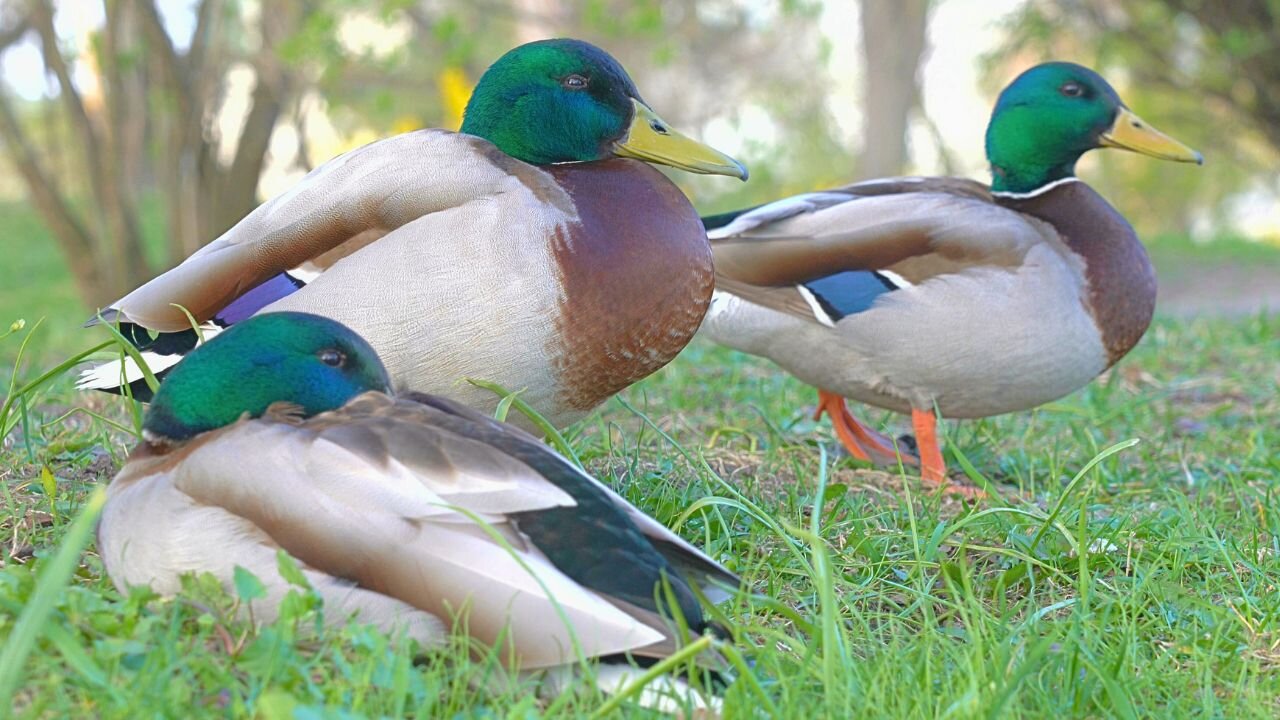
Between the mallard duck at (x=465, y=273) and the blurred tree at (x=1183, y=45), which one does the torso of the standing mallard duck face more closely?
the blurred tree

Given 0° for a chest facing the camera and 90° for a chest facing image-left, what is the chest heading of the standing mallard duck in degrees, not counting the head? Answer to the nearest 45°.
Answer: approximately 270°

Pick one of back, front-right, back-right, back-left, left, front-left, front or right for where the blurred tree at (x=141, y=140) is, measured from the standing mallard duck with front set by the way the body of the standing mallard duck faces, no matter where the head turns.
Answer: back-left

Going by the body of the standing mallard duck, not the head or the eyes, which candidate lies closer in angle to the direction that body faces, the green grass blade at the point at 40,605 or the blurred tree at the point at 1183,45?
the blurred tree

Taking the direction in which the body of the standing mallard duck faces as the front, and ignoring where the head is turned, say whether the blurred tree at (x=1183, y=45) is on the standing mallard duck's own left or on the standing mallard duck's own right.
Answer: on the standing mallard duck's own left

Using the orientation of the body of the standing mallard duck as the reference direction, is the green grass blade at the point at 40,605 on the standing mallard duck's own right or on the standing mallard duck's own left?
on the standing mallard duck's own right

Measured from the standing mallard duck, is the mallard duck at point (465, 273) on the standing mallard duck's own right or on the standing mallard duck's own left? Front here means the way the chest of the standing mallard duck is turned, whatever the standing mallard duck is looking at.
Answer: on the standing mallard duck's own right
